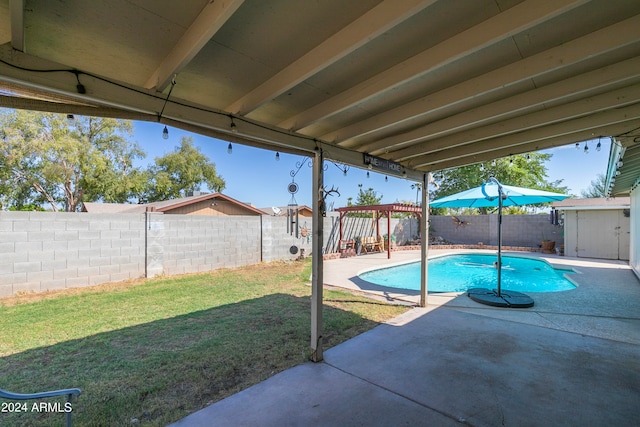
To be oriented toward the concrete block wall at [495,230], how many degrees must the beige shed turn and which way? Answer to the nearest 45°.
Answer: approximately 135° to its right

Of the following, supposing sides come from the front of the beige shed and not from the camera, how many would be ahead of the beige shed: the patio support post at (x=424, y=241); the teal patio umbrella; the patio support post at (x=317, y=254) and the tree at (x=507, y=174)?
3

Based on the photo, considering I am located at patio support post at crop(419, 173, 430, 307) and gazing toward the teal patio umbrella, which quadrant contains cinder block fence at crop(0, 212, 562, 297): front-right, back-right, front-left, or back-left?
back-left

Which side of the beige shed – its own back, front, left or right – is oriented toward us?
front

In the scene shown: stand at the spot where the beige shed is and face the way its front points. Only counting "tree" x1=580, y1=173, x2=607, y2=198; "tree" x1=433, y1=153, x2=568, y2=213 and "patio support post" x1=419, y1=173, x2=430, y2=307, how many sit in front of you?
1

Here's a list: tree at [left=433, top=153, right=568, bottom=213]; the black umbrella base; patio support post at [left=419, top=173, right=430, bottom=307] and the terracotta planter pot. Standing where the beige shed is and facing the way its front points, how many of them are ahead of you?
2

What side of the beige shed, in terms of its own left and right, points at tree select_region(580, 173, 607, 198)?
back

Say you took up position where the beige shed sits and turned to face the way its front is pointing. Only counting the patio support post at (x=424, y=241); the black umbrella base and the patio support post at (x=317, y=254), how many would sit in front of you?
3

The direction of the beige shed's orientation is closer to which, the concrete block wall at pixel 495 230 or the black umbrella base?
the black umbrella base

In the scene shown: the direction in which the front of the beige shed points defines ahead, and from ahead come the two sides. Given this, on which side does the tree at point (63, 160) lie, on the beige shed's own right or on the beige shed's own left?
on the beige shed's own right

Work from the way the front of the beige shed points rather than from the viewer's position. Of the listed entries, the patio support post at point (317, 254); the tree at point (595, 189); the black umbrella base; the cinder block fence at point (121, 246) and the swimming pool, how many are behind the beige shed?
1

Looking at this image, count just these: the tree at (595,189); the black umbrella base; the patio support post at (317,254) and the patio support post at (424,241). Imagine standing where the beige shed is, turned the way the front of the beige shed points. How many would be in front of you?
3

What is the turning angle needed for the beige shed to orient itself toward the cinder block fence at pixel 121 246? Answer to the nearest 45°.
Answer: approximately 45° to its right

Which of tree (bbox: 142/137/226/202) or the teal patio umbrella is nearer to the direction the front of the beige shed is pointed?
the teal patio umbrella

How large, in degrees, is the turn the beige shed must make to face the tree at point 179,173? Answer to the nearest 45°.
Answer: approximately 90° to its right
